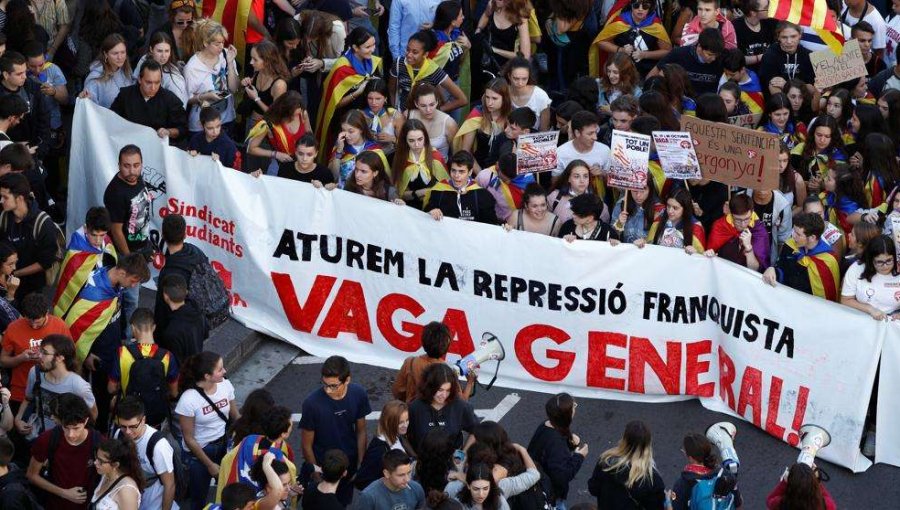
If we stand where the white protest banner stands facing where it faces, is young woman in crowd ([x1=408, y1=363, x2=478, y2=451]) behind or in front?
in front

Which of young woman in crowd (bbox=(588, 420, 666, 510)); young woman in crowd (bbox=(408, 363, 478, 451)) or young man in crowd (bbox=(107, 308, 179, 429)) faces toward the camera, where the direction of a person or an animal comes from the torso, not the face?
young woman in crowd (bbox=(408, 363, 478, 451))

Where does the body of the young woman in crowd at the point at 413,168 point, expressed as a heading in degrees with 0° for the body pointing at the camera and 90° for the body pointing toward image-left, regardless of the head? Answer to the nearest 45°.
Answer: approximately 0°

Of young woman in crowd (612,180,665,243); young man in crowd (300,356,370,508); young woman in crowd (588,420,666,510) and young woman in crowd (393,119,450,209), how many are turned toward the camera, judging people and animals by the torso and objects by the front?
3

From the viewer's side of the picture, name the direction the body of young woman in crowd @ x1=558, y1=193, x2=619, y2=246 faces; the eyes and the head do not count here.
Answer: toward the camera

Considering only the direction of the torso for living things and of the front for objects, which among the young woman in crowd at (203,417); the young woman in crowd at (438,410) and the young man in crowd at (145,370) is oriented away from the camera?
the young man in crowd

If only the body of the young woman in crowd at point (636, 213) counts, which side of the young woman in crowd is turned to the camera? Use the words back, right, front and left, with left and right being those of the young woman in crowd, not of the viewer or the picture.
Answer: front

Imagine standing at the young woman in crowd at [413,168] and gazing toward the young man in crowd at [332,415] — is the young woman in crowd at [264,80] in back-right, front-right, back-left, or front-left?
back-right

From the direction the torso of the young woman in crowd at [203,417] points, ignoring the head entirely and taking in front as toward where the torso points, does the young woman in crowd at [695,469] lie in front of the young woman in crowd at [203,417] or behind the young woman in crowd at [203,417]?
in front

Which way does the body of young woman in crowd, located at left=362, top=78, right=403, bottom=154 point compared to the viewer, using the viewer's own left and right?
facing the viewer and to the left of the viewer

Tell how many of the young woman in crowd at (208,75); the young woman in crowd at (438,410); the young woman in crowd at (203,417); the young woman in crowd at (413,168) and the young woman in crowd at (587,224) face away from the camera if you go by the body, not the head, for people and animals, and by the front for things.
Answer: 0

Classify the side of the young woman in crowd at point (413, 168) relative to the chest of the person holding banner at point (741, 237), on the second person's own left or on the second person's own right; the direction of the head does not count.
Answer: on the second person's own right
